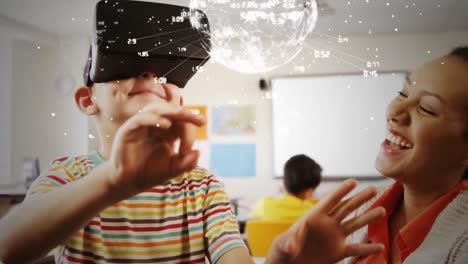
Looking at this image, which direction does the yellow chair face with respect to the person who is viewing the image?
facing away from the viewer

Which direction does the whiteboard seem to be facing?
toward the camera

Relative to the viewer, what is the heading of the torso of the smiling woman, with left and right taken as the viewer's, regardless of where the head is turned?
facing the viewer and to the left of the viewer

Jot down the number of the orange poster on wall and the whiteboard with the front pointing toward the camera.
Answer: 2

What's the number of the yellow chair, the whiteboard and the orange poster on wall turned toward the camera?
2
